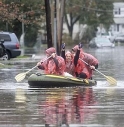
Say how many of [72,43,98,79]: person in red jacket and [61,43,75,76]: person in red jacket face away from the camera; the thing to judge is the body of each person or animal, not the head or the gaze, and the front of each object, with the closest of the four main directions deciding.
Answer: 0

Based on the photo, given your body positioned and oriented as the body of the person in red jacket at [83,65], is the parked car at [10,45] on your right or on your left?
on your right

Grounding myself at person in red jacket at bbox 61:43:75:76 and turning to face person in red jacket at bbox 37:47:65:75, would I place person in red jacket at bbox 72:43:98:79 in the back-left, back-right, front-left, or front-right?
back-left

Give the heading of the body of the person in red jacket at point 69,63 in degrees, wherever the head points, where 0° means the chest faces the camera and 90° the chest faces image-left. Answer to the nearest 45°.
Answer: approximately 0°

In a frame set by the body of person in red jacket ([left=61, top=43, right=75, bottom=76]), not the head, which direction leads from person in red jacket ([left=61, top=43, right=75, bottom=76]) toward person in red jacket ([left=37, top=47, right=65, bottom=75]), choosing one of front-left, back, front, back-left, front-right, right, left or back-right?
front-right

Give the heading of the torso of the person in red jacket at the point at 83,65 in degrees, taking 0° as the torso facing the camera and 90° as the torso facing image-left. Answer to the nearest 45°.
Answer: approximately 45°

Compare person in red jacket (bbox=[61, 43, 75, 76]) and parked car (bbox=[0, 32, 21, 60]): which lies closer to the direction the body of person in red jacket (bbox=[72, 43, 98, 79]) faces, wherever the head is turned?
the person in red jacket
